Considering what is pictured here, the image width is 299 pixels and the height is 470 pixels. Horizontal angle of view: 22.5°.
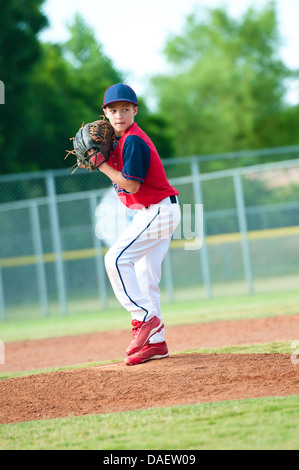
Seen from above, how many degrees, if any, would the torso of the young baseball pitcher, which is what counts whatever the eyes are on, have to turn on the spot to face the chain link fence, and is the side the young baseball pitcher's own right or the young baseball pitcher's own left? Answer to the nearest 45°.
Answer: approximately 90° to the young baseball pitcher's own right

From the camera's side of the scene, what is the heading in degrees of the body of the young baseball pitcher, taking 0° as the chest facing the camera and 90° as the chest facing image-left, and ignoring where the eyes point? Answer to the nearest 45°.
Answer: approximately 90°

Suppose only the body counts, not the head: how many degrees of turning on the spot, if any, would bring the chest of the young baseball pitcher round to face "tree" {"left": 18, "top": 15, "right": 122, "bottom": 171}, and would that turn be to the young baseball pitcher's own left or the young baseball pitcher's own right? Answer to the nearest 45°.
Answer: approximately 90° to the young baseball pitcher's own right

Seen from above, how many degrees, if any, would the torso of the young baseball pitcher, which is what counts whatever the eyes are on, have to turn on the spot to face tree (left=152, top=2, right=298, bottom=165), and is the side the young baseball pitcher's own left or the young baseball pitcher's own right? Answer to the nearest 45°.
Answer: approximately 90° to the young baseball pitcher's own right

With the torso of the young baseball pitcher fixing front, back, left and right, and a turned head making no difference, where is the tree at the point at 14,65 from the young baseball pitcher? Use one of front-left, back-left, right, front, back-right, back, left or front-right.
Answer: right
